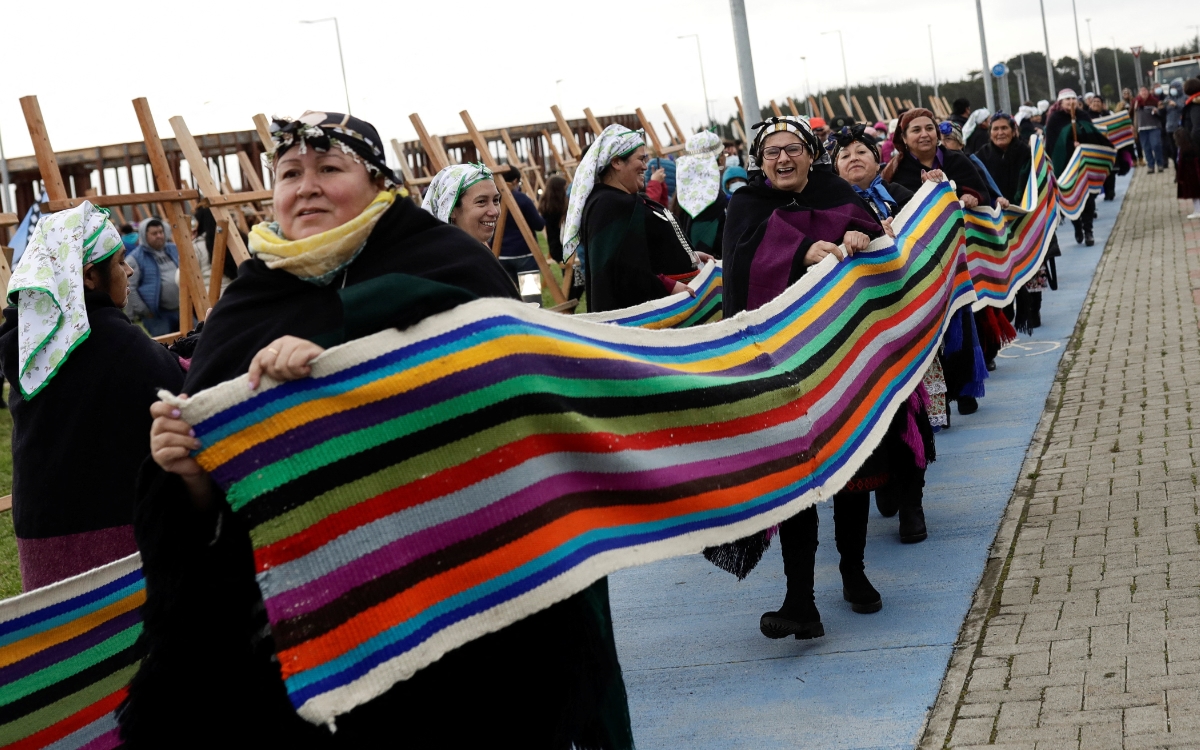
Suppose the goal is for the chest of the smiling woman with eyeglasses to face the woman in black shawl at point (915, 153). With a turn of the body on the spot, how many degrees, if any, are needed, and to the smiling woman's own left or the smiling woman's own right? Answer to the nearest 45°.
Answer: approximately 180°

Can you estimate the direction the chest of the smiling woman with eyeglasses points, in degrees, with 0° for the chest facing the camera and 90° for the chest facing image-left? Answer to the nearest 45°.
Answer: approximately 0°

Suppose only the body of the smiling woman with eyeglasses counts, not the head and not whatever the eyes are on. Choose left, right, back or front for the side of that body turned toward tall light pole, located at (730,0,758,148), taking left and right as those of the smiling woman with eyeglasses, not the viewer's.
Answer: back

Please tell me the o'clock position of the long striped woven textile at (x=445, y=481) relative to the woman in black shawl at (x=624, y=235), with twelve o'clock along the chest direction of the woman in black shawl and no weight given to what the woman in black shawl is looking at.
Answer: The long striped woven textile is roughly at 3 o'clock from the woman in black shawl.

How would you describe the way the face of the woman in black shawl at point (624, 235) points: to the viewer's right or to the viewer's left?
to the viewer's right
